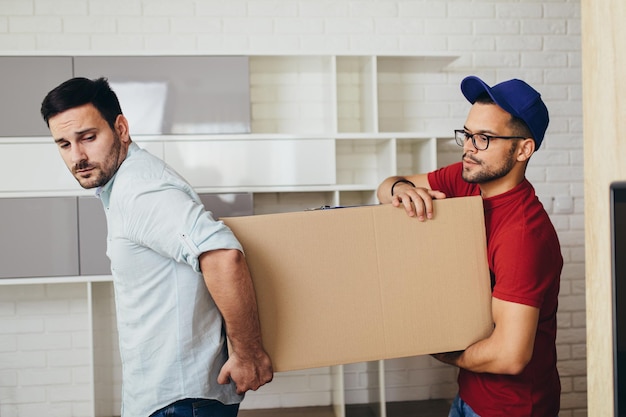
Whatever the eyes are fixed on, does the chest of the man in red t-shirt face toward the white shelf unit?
no

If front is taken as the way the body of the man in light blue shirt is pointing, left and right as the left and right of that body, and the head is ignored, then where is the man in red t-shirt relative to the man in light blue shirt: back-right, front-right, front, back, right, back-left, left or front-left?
back

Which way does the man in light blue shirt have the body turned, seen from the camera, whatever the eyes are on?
to the viewer's left

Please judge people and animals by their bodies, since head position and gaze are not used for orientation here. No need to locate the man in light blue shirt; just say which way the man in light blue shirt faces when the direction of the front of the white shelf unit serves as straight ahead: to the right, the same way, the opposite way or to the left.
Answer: to the right

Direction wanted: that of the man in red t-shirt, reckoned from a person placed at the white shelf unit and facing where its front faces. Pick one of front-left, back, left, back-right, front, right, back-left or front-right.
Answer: front

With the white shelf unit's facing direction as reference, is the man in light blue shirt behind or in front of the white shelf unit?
in front

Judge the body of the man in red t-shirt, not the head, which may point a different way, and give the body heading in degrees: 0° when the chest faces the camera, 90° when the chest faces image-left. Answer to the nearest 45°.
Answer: approximately 90°

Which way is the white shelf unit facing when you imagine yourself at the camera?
facing the viewer

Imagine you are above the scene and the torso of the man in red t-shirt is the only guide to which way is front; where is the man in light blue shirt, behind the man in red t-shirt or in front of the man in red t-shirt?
in front

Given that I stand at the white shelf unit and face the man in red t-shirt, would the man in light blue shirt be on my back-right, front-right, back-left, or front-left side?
front-right
